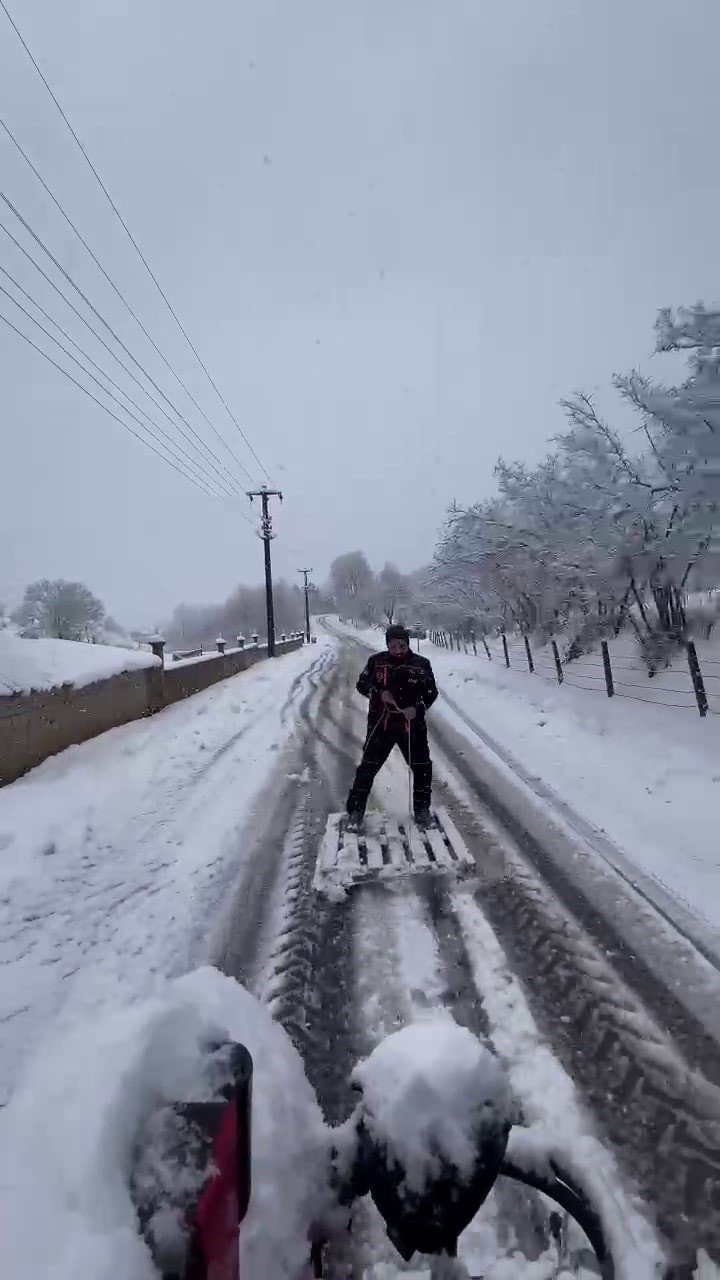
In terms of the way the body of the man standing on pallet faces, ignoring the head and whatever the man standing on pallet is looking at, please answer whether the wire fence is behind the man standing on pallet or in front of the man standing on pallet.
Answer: behind

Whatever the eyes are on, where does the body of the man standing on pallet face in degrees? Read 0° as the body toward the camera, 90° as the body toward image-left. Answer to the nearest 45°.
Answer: approximately 0°

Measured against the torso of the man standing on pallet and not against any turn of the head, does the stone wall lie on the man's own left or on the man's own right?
on the man's own right

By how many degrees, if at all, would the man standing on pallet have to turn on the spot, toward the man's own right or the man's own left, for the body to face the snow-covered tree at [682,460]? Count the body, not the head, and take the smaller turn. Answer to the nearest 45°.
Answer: approximately 135° to the man's own left
